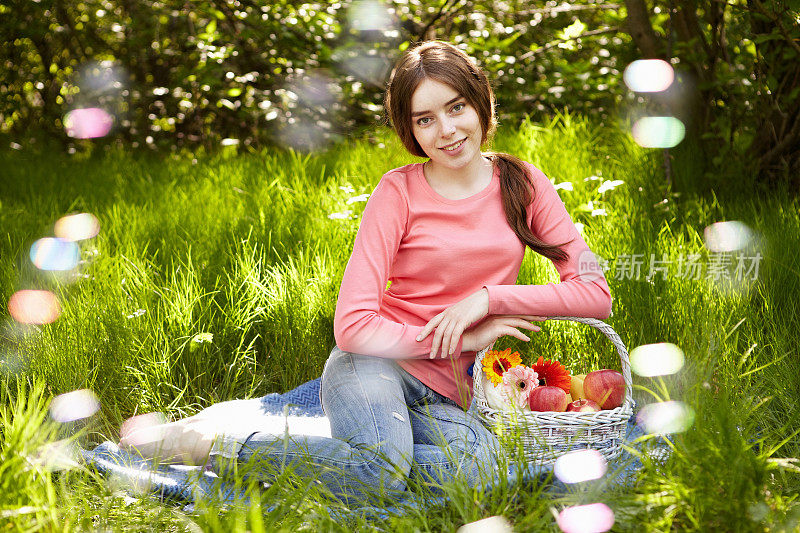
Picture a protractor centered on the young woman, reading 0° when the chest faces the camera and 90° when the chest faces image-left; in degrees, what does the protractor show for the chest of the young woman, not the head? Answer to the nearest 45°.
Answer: approximately 0°
